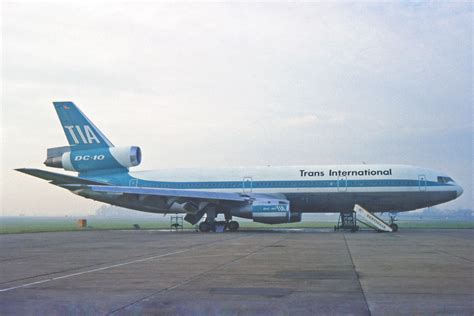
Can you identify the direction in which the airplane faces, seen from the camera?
facing to the right of the viewer
